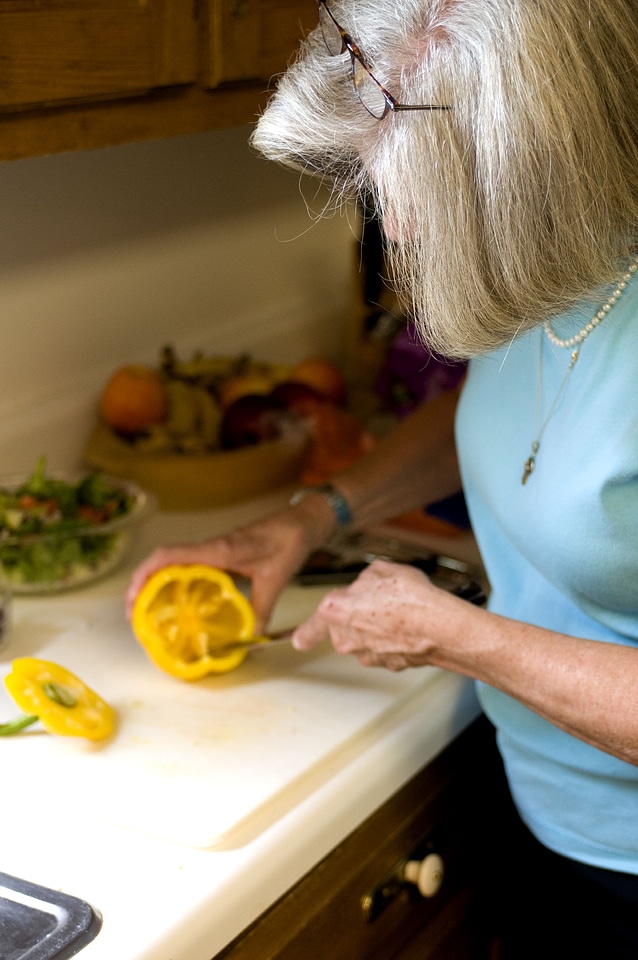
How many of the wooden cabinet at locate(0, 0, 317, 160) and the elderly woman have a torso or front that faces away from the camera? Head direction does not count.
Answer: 0

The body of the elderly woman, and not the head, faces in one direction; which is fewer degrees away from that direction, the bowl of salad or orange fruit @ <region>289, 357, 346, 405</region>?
the bowl of salad

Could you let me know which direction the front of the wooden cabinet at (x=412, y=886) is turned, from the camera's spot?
facing the viewer and to the right of the viewer

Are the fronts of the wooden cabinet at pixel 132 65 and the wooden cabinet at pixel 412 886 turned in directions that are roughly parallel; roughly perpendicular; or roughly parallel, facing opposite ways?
roughly parallel

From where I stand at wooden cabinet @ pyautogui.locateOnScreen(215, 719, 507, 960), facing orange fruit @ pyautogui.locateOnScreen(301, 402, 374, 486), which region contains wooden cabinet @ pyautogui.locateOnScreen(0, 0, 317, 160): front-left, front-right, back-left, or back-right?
front-left
